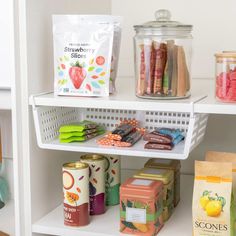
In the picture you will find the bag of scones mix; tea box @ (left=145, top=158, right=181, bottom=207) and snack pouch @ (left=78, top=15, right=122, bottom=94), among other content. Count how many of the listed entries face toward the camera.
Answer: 3

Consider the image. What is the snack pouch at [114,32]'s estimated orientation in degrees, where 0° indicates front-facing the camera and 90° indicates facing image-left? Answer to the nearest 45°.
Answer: approximately 0°

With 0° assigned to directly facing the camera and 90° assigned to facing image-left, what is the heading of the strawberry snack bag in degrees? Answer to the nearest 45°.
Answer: approximately 0°

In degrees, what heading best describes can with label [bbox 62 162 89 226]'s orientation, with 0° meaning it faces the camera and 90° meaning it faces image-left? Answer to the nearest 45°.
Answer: approximately 45°
